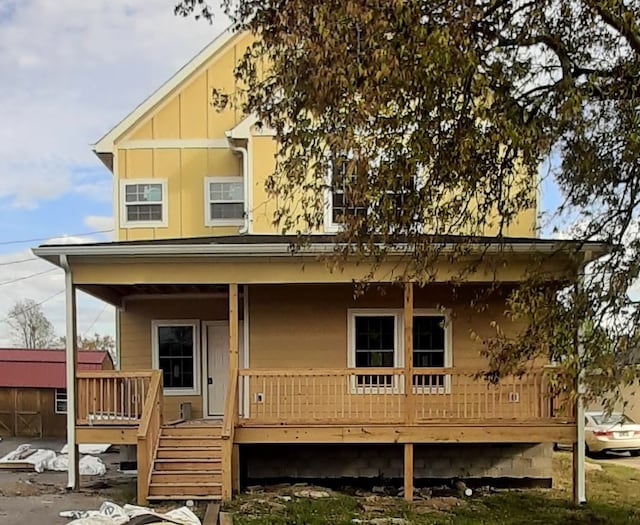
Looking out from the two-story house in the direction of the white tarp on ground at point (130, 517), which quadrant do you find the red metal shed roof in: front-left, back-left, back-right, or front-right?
back-right

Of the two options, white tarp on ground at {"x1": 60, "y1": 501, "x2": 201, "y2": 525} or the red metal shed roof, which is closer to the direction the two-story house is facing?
the white tarp on ground

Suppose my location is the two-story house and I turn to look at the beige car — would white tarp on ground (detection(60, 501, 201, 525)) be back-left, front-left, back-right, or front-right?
back-right

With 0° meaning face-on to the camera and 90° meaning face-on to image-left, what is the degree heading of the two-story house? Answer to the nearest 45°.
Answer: approximately 0°

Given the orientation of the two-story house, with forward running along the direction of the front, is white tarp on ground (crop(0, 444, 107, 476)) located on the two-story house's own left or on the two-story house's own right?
on the two-story house's own right

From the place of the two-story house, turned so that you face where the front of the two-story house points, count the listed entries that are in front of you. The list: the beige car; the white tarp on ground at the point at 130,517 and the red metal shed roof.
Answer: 1

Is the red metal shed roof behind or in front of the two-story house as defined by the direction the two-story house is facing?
behind

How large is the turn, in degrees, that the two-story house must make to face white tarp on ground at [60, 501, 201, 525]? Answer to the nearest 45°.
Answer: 0° — it already faces it
